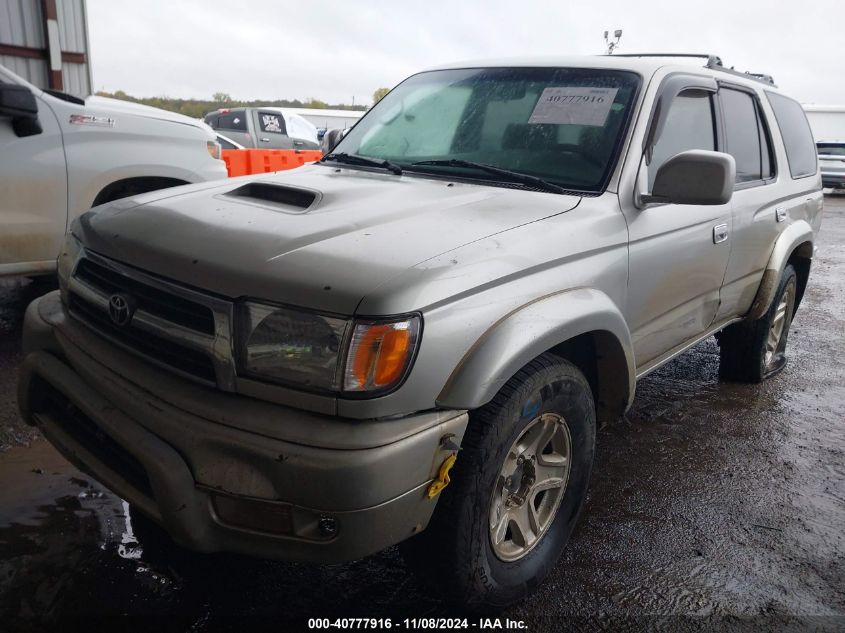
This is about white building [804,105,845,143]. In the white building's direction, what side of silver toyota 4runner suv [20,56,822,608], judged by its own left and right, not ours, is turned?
back

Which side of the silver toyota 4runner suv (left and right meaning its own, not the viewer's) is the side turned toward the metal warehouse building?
right

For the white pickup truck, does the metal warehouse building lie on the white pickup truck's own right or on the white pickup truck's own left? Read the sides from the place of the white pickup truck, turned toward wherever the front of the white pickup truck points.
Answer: on the white pickup truck's own left

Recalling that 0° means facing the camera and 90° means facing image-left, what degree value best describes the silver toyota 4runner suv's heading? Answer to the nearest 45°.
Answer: approximately 45°

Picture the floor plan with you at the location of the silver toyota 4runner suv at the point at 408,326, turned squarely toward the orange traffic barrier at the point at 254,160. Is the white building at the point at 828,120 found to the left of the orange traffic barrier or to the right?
right
